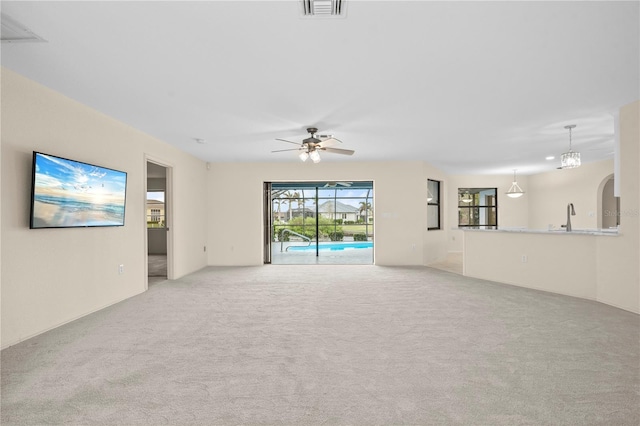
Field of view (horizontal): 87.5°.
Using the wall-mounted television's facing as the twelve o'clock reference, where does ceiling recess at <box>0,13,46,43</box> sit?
The ceiling recess is roughly at 2 o'clock from the wall-mounted television.

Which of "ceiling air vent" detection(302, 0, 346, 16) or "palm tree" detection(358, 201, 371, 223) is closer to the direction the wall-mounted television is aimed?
the ceiling air vent

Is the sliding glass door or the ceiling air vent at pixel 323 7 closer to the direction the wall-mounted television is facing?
the ceiling air vent

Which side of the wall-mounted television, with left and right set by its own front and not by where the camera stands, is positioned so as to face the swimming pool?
left

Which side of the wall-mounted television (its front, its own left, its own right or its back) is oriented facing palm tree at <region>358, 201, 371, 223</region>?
left

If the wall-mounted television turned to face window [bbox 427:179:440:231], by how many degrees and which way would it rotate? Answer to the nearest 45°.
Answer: approximately 45° to its left

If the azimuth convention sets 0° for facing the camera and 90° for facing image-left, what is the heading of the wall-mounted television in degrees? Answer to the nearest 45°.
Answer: approximately 315°
